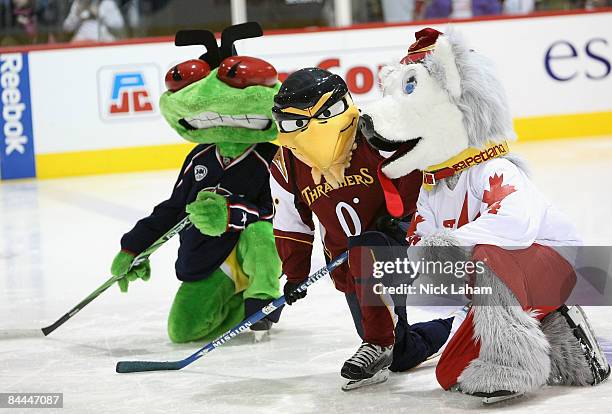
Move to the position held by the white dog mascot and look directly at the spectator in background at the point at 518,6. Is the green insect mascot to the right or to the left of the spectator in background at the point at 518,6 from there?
left

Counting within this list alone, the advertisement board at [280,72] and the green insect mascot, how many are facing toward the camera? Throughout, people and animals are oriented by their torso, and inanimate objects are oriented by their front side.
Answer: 2

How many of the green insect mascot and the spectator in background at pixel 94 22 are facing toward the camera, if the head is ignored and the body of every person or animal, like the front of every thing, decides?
2

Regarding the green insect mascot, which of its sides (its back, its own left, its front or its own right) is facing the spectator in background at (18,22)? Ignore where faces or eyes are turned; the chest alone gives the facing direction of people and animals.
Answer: back

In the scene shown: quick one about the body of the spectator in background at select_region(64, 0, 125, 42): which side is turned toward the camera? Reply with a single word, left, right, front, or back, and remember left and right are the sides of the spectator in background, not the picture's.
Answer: front

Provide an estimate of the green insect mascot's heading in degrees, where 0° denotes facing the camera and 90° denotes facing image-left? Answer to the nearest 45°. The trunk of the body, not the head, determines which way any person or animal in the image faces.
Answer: approximately 0°

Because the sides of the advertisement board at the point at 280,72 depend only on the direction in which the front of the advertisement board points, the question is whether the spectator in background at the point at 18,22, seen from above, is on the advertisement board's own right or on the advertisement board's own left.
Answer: on the advertisement board's own right

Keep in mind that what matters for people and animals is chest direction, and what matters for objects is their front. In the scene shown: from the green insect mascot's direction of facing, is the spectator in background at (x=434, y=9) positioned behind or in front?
behind

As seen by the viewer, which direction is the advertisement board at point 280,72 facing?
toward the camera

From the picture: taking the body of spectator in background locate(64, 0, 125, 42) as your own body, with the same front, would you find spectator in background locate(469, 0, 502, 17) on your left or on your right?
on your left
